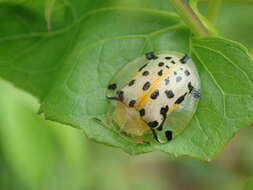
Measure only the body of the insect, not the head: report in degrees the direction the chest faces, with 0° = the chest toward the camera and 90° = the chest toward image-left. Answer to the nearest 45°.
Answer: approximately 45°

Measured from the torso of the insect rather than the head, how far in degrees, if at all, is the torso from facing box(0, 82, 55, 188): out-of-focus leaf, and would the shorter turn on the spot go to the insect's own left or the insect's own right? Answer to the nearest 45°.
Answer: approximately 90° to the insect's own right
